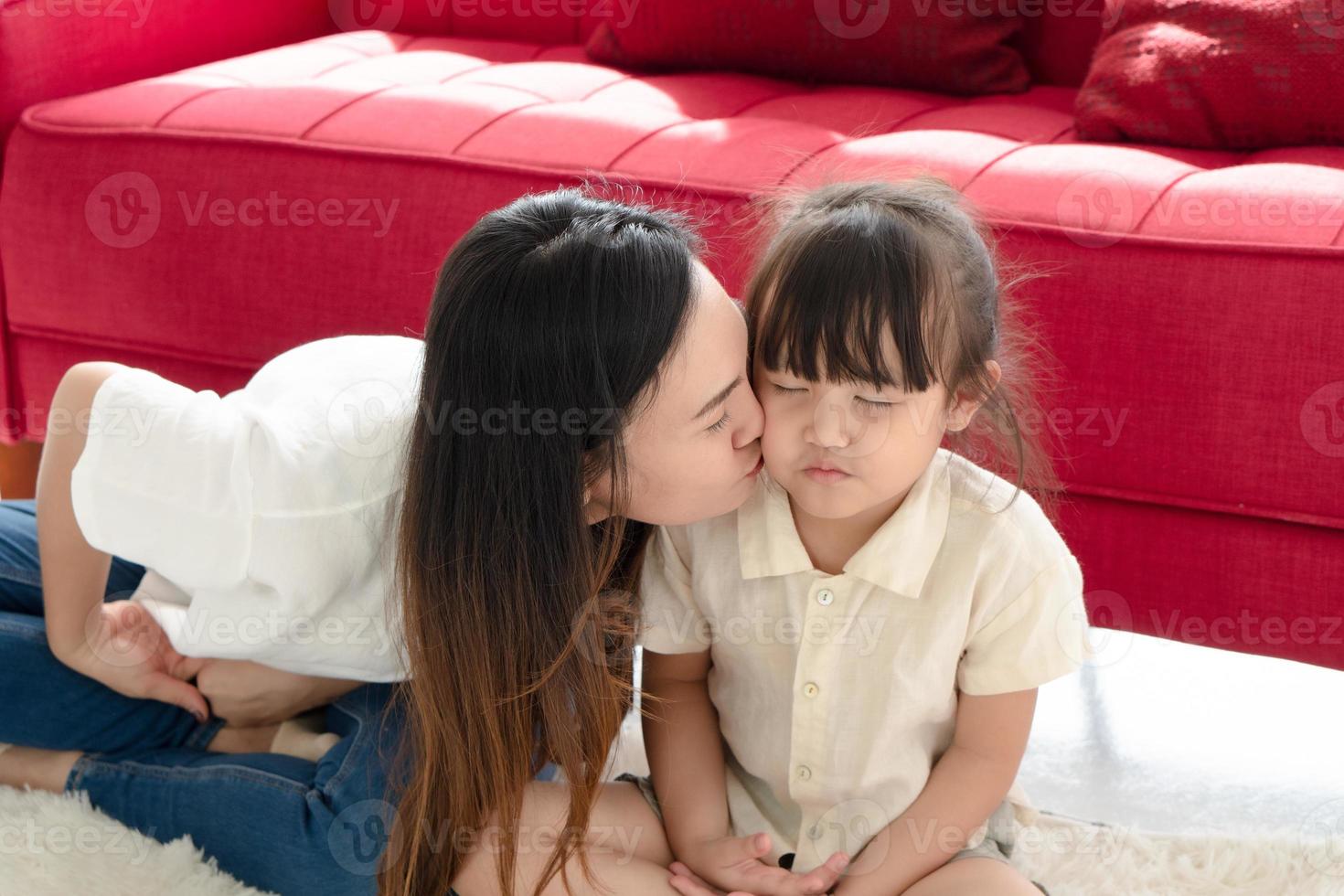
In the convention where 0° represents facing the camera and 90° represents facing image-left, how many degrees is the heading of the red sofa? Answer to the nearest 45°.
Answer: approximately 45°

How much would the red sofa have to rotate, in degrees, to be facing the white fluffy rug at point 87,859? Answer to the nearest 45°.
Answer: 0° — it already faces it
